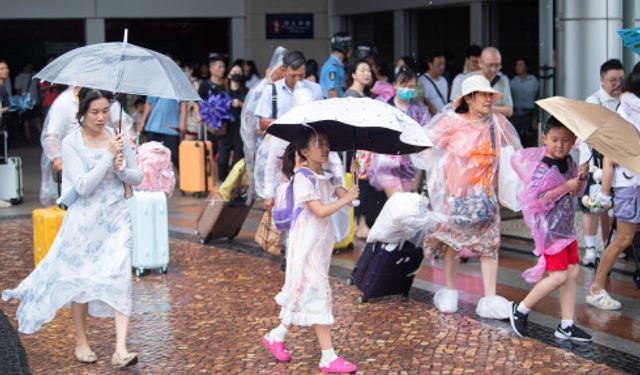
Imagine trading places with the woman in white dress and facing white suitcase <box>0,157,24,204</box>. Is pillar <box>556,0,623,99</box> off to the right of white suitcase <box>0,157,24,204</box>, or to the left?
right

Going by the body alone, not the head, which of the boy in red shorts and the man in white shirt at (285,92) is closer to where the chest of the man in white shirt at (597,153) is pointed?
the boy in red shorts

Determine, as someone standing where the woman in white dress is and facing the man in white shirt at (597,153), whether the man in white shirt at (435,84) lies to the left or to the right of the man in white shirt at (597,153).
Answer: left

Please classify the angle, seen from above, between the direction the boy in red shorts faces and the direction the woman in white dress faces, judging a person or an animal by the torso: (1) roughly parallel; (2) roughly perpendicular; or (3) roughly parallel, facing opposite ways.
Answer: roughly parallel

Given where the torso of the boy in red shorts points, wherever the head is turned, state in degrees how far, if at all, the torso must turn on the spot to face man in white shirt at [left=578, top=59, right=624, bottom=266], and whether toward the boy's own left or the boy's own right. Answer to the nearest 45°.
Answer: approximately 135° to the boy's own left

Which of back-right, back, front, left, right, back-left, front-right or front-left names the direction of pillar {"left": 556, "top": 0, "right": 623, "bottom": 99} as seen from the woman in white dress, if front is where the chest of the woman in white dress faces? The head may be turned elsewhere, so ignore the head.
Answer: left

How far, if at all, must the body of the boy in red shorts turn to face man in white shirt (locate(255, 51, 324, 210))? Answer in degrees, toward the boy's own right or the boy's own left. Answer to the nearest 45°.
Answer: approximately 180°

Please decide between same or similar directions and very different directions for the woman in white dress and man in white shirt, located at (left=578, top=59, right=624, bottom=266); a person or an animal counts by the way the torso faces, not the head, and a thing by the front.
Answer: same or similar directions

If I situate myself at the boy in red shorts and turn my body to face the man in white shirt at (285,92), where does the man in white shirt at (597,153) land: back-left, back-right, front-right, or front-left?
front-right

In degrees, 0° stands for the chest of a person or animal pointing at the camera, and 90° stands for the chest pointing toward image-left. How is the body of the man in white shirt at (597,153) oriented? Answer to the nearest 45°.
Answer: approximately 315°
